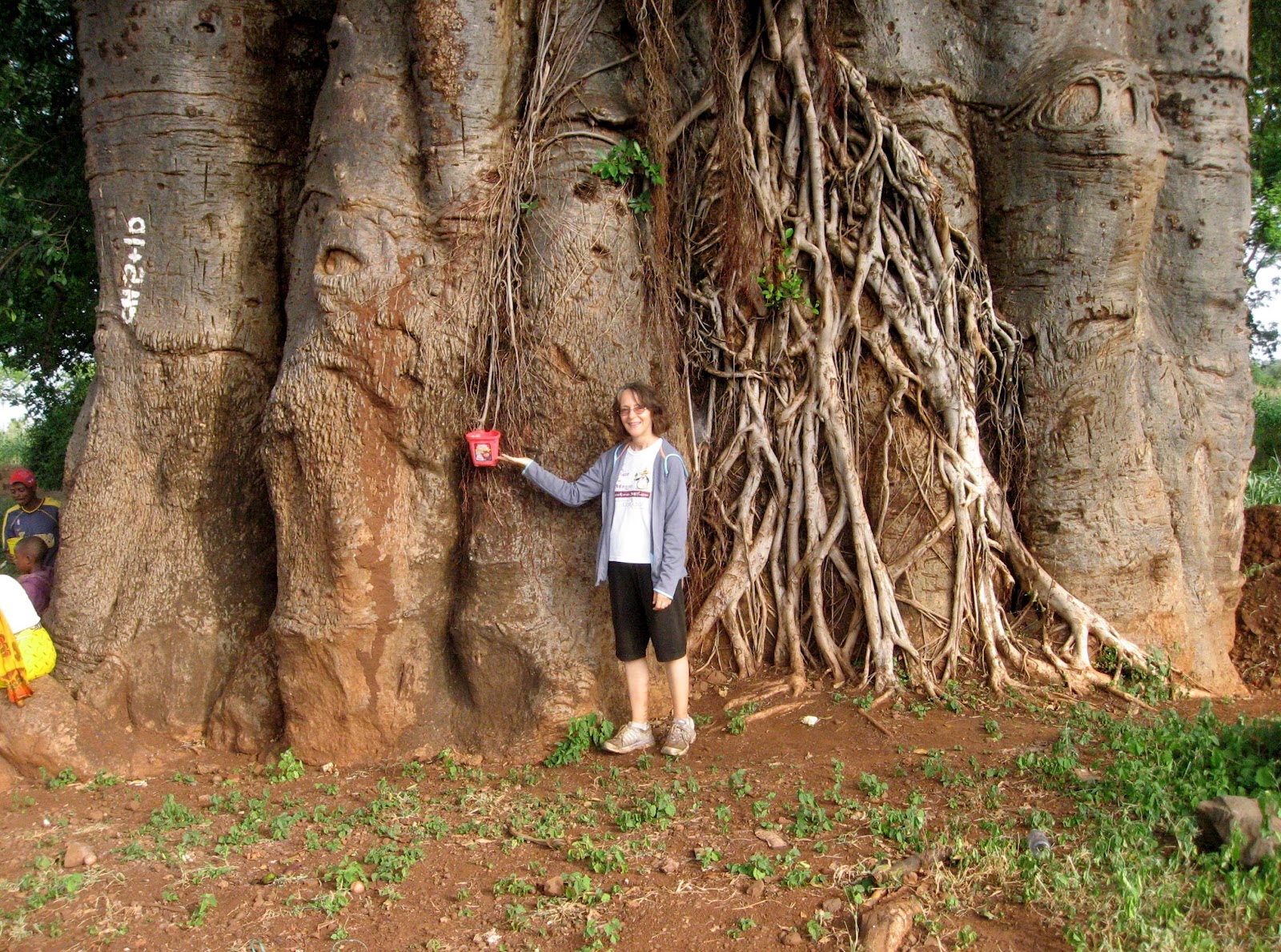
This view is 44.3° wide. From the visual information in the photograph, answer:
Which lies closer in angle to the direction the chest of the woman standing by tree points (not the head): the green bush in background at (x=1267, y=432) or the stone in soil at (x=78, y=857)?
the stone in soil

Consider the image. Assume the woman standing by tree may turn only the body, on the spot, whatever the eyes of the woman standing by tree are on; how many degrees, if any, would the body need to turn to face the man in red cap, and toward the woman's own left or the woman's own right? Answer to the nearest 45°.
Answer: approximately 90° to the woman's own right

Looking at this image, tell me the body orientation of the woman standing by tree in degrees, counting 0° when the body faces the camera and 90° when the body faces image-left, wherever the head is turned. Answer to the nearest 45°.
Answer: approximately 45°

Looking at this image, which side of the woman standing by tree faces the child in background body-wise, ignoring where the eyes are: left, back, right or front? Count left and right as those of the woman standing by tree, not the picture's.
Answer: right

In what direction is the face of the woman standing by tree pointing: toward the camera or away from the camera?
toward the camera

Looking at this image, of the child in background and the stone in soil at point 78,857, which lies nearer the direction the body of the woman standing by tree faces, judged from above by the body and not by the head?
the stone in soil
